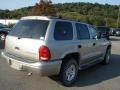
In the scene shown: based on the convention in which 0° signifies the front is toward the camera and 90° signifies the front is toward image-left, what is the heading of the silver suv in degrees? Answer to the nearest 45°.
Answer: approximately 225°

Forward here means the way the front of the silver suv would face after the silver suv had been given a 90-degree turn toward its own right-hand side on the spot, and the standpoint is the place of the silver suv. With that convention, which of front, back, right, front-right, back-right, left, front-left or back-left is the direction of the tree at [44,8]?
back-left
